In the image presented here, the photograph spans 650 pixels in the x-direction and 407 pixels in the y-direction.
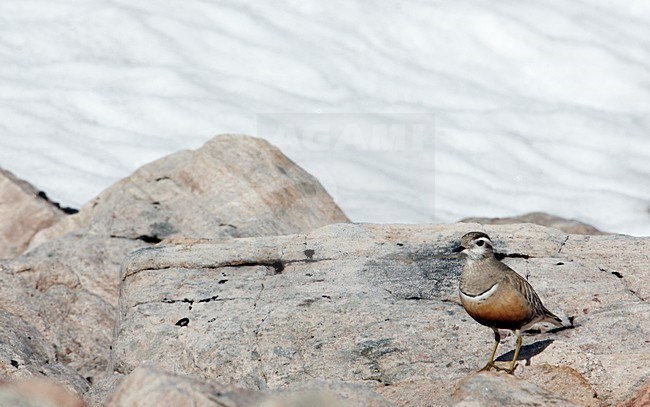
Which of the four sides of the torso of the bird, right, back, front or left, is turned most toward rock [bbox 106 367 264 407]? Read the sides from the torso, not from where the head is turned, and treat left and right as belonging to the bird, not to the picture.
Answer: front

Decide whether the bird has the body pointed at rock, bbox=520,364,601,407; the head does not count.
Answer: no

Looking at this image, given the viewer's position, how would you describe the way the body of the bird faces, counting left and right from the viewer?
facing the viewer and to the left of the viewer

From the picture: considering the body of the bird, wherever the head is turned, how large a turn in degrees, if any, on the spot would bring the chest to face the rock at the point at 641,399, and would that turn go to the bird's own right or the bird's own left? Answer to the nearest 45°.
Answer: approximately 90° to the bird's own left

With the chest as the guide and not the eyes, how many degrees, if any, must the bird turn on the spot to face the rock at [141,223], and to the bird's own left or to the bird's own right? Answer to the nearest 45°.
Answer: approximately 90° to the bird's own right

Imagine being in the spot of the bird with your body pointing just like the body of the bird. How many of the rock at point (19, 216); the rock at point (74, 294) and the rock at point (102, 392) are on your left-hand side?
0

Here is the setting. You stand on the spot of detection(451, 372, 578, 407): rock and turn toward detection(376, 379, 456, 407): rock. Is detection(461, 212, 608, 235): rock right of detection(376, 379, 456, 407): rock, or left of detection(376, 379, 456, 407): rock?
right

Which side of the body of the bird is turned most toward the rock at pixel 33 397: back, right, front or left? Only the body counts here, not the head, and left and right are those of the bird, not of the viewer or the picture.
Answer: front

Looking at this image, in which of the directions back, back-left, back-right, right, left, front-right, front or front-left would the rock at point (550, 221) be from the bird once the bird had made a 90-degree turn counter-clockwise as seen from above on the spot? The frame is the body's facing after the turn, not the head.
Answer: back-left

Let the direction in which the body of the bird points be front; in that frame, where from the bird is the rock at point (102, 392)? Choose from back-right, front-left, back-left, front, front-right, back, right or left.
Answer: front-right

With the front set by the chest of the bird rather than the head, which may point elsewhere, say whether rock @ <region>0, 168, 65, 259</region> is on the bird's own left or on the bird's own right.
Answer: on the bird's own right
